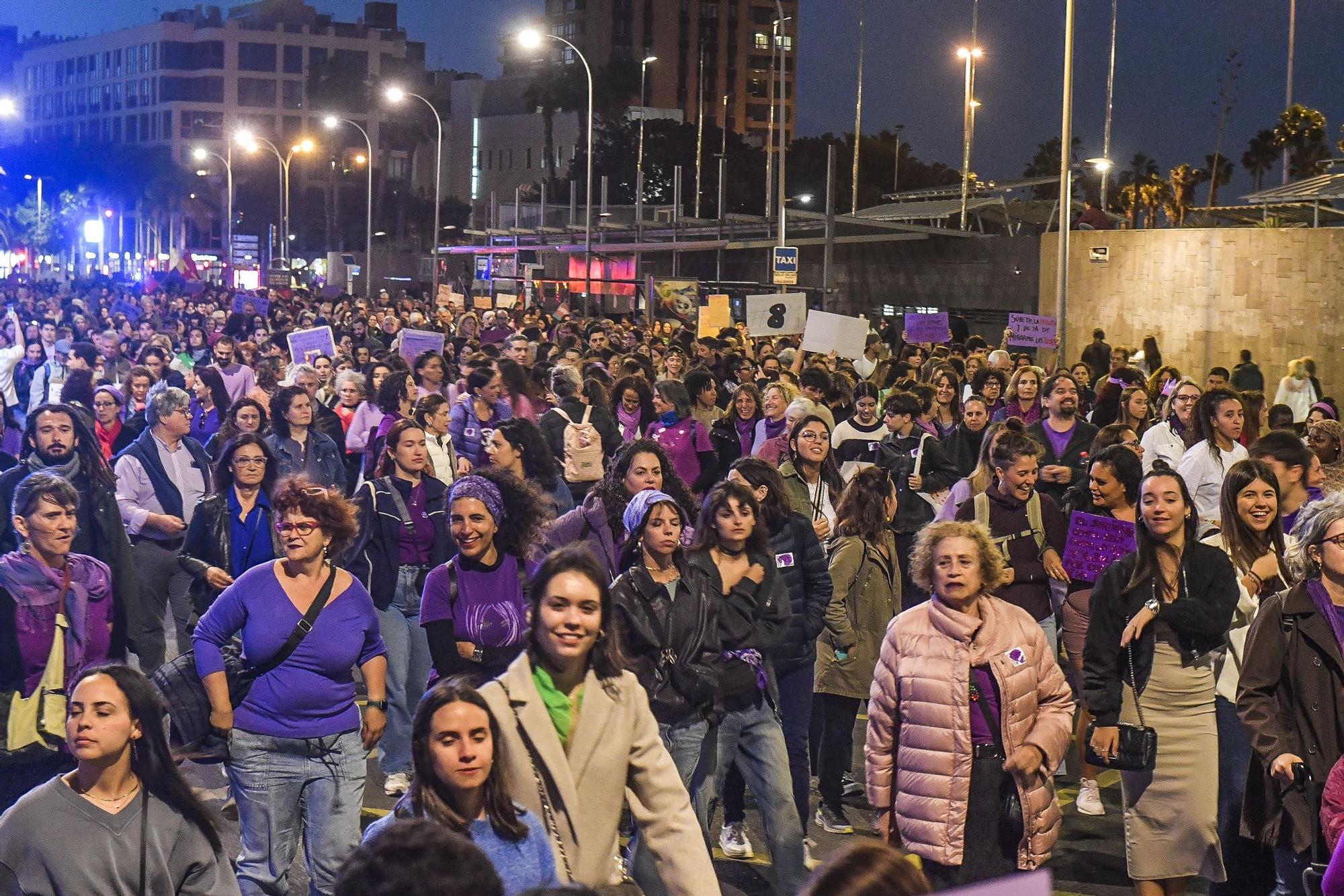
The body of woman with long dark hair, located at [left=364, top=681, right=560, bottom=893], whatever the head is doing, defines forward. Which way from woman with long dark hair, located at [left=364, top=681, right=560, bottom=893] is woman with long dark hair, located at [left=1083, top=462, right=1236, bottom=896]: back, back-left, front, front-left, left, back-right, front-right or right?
back-left

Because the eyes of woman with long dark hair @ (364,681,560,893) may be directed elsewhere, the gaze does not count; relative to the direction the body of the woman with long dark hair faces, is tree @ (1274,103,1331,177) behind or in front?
behind

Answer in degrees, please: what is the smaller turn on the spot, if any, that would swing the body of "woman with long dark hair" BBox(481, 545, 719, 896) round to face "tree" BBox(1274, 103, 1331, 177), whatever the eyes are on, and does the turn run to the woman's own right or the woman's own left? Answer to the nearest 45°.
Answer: approximately 135° to the woman's own left

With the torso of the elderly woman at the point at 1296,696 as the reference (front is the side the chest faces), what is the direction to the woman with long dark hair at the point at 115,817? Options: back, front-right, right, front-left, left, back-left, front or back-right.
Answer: right

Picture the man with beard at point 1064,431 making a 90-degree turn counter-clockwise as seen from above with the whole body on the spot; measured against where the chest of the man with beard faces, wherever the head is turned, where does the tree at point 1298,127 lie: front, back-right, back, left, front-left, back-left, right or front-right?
left

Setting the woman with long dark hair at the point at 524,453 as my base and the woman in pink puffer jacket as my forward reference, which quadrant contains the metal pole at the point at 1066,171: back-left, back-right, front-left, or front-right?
back-left

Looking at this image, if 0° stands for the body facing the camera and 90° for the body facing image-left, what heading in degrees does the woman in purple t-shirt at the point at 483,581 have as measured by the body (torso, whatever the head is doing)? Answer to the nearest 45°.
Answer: approximately 0°

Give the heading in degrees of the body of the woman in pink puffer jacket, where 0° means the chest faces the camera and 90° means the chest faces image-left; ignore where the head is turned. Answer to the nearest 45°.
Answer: approximately 0°

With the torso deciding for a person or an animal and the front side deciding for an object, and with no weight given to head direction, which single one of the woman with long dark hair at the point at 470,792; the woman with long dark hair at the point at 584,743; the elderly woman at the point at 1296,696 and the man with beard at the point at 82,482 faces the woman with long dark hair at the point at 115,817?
the man with beard
